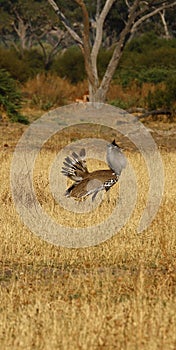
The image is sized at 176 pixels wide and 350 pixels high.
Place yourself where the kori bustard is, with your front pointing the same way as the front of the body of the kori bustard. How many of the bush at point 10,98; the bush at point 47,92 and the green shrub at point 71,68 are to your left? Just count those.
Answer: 3

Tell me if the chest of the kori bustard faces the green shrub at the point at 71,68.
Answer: no

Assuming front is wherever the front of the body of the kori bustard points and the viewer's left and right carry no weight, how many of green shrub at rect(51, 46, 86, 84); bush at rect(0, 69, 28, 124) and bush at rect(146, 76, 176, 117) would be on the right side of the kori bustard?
0

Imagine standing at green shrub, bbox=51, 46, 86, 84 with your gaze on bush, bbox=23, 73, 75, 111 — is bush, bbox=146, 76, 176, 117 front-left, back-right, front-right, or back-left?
front-left

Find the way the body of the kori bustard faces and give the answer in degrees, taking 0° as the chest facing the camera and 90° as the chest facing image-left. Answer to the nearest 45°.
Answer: approximately 270°

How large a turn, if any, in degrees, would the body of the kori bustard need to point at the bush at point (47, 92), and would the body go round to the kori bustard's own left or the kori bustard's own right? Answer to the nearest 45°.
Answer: approximately 90° to the kori bustard's own left

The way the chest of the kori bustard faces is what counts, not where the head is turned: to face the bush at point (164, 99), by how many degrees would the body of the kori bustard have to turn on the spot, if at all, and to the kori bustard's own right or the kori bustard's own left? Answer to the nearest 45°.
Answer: approximately 90° to the kori bustard's own left

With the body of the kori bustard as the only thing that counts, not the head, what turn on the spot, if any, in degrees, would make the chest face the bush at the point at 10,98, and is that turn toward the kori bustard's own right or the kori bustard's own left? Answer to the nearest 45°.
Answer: approximately 90° to the kori bustard's own left

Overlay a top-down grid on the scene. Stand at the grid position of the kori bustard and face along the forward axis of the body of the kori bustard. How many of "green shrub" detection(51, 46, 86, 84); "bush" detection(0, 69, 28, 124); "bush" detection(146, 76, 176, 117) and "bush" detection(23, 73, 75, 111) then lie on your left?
4
